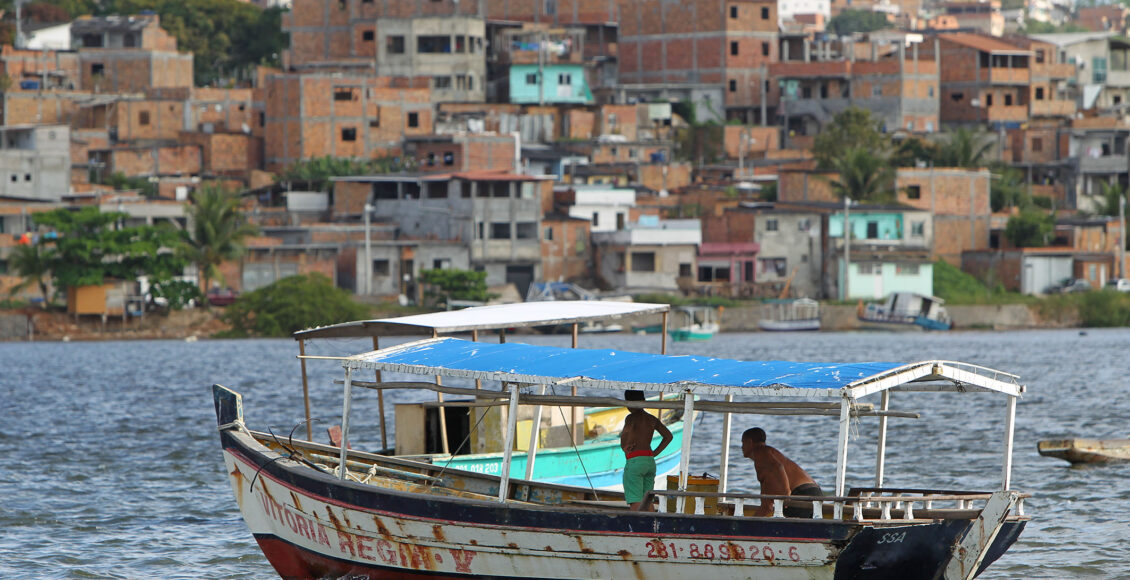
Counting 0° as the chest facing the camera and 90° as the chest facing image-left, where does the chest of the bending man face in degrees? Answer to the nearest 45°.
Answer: approximately 90°

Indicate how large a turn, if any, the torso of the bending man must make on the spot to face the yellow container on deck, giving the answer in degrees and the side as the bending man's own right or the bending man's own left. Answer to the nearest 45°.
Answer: approximately 45° to the bending man's own right

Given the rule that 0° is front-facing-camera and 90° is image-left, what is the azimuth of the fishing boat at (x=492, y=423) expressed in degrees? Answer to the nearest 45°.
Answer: approximately 225°

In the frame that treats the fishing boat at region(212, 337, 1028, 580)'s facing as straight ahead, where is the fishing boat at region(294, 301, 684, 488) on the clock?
the fishing boat at region(294, 301, 684, 488) is roughly at 1 o'clock from the fishing boat at region(212, 337, 1028, 580).
